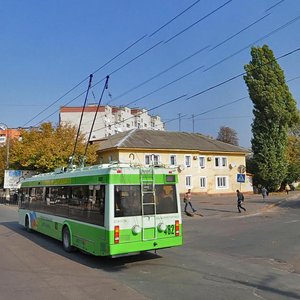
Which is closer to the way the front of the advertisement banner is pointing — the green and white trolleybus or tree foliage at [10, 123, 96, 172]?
the green and white trolleybus

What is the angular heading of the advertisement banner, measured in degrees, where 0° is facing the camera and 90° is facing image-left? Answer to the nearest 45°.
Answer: approximately 0°
